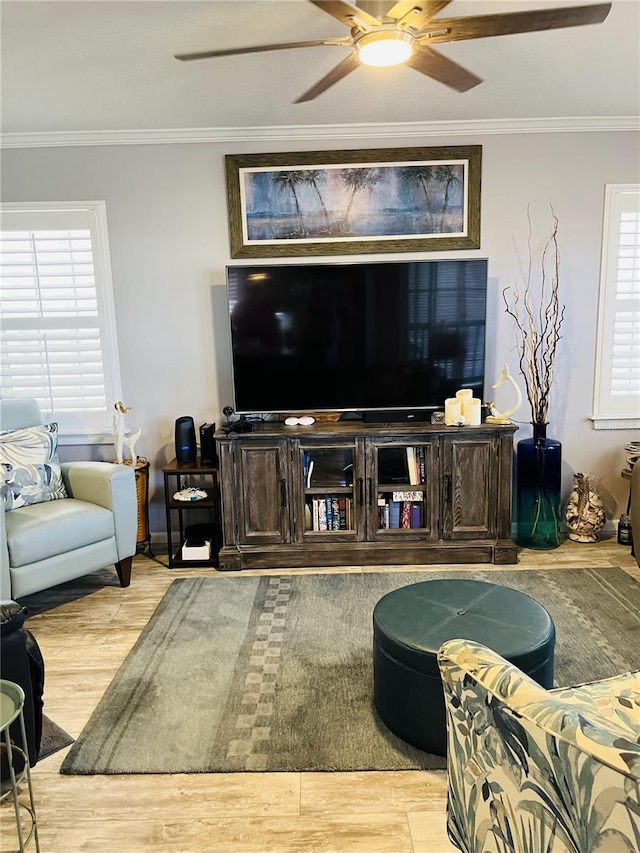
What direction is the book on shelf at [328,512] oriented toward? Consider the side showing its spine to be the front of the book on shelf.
toward the camera

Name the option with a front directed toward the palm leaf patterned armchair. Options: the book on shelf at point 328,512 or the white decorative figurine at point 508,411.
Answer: the book on shelf

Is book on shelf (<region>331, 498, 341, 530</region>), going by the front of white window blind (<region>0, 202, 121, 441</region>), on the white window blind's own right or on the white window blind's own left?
on the white window blind's own left

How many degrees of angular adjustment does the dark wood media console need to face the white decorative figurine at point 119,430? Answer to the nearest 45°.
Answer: approximately 90° to its right

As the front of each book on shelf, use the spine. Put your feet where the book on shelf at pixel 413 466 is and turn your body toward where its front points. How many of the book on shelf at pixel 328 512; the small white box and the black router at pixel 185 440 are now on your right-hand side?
3

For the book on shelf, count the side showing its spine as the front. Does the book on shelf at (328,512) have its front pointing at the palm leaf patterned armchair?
yes

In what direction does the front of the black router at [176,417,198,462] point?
toward the camera

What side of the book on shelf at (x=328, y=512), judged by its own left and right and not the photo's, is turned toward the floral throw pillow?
right

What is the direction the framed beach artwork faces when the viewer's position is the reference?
facing the viewer

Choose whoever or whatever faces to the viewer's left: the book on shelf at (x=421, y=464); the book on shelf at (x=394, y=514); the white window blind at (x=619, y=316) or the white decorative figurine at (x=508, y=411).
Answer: the white decorative figurine

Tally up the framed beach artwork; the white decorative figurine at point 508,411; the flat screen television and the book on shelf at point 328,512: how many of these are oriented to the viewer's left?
1

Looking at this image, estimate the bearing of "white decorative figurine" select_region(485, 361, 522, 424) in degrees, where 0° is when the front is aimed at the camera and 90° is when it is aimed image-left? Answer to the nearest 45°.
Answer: approximately 90°
